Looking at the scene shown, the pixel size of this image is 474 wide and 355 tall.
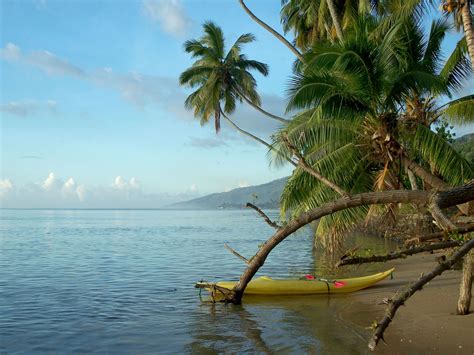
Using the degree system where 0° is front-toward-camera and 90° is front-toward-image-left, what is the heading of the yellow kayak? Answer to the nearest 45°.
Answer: approximately 270°

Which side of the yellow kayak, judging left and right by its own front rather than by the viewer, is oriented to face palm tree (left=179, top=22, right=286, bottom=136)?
left

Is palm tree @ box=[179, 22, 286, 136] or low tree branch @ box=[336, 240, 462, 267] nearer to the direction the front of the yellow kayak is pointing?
the low tree branch
